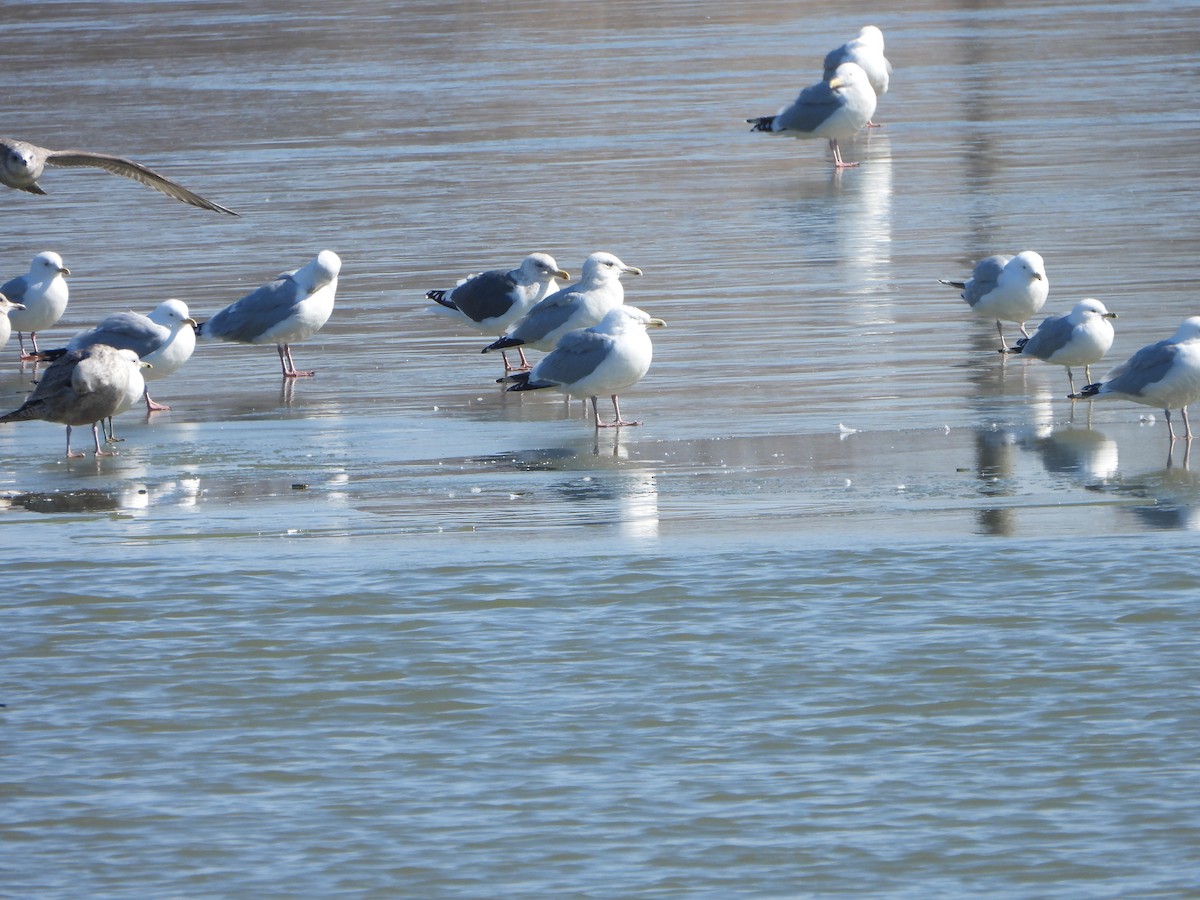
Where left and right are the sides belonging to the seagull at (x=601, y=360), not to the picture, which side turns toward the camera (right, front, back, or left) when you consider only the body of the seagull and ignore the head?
right

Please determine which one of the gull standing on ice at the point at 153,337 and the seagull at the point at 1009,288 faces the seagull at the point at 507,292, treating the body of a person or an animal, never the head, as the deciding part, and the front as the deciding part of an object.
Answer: the gull standing on ice

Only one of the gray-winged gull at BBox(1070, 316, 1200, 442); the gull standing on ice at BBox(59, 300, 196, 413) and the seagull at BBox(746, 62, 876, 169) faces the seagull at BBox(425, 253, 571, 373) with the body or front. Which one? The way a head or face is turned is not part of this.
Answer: the gull standing on ice

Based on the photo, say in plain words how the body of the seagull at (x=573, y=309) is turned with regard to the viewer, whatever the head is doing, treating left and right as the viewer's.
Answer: facing to the right of the viewer

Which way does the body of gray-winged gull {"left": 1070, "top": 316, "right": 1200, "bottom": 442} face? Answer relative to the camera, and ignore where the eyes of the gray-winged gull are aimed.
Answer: to the viewer's right

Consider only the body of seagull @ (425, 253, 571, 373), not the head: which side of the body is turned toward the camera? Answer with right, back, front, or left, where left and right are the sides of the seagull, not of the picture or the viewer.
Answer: right

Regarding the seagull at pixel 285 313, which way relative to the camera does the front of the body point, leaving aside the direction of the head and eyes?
to the viewer's right

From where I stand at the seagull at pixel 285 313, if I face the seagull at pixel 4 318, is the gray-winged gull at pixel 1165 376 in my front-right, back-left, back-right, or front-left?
back-left

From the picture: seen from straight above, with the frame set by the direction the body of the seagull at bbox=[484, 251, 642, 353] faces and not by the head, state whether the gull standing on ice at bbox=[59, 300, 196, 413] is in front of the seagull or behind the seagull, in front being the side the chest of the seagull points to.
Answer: behind

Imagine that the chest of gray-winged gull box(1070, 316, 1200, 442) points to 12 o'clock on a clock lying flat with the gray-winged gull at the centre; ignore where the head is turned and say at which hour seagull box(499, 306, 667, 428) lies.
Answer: The seagull is roughly at 6 o'clock from the gray-winged gull.

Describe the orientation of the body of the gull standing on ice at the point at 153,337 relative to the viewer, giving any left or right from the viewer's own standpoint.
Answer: facing to the right of the viewer
